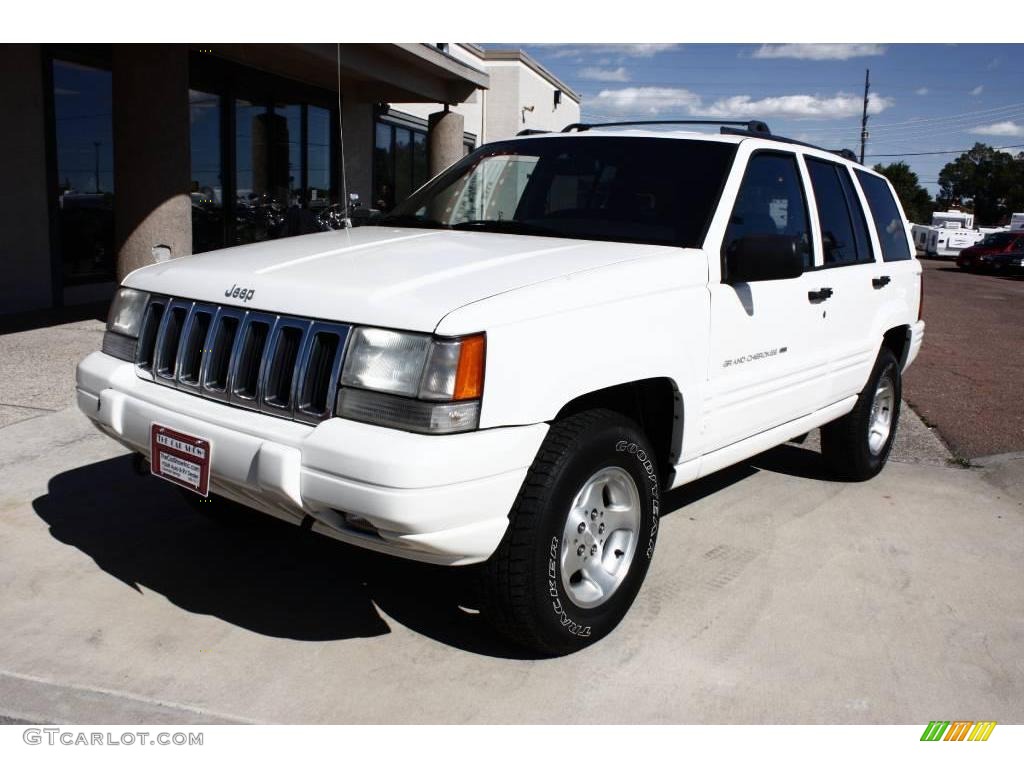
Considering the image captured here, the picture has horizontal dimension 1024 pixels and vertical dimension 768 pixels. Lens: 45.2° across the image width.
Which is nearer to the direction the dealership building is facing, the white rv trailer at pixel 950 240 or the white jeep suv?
the white jeep suv

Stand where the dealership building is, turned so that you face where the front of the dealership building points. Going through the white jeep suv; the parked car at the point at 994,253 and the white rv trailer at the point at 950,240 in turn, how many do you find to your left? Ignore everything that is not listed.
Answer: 2

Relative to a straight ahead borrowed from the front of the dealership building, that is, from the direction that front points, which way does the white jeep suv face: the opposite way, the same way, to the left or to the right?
to the right

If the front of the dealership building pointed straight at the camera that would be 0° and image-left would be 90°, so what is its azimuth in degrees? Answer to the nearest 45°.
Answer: approximately 315°

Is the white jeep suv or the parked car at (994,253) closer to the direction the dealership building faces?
the white jeep suv

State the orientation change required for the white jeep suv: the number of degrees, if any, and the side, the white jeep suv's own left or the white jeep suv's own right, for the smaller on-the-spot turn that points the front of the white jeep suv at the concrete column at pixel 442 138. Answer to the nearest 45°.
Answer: approximately 135° to the white jeep suv's own right

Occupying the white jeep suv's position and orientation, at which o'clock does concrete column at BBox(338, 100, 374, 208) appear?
The concrete column is roughly at 4 o'clock from the white jeep suv.

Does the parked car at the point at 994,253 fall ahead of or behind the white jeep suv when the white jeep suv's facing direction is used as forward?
behind
